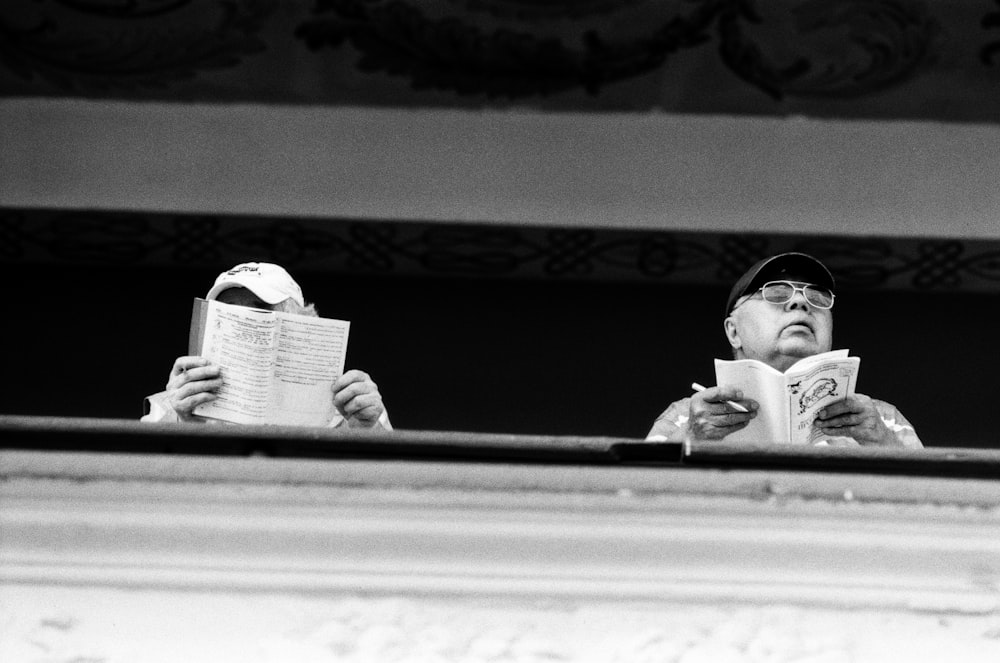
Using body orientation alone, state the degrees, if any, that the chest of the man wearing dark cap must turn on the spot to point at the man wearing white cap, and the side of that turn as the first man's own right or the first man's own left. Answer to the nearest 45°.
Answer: approximately 90° to the first man's own right

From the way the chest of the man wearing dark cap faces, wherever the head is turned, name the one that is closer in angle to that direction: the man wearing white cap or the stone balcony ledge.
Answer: the stone balcony ledge

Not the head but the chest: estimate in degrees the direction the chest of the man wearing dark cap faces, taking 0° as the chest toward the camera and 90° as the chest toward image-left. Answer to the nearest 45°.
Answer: approximately 0°
